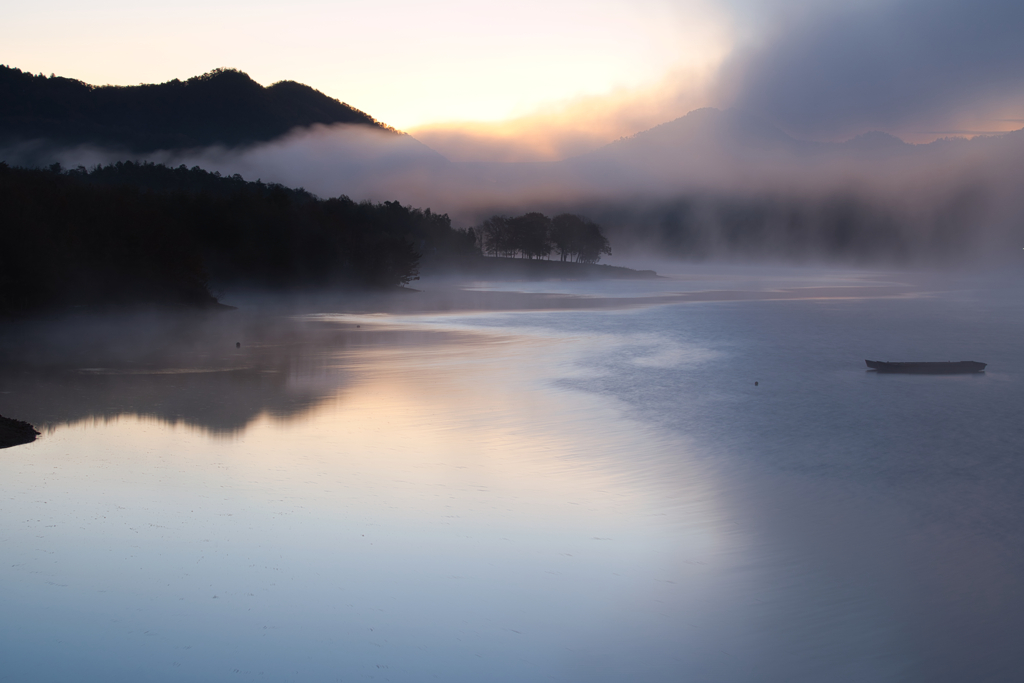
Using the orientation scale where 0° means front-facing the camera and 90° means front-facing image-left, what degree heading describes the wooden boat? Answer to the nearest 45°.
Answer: approximately 90°
